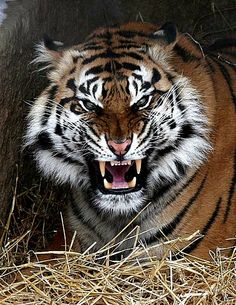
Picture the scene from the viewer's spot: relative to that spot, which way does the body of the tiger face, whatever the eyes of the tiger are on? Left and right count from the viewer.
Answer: facing the viewer and to the left of the viewer
